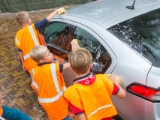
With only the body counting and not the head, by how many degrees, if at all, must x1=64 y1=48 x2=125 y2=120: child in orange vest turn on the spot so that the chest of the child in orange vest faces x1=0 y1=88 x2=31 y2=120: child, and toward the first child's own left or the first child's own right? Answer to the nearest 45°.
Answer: approximately 90° to the first child's own left

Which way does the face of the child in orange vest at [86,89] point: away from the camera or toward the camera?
away from the camera

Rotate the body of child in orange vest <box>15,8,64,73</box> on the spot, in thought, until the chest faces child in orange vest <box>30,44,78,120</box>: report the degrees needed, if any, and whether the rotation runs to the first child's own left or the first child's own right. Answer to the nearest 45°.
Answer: approximately 135° to the first child's own right

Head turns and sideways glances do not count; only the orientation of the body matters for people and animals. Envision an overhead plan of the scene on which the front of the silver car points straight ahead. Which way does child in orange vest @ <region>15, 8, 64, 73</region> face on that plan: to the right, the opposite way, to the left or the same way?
to the right

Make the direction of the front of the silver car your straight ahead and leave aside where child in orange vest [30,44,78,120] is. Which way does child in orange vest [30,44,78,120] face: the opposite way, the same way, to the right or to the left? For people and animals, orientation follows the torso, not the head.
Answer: to the right

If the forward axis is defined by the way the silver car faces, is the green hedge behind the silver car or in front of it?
in front

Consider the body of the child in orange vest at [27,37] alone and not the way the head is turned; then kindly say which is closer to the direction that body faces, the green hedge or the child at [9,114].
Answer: the green hedge

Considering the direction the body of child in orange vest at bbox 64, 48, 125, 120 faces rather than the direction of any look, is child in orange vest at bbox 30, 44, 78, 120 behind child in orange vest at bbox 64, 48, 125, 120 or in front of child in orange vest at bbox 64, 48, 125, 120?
in front

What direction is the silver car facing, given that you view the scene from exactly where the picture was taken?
facing away from the viewer and to the left of the viewer

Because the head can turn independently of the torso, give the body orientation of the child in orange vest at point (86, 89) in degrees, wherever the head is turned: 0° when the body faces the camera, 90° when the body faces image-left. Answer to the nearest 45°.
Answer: approximately 180°

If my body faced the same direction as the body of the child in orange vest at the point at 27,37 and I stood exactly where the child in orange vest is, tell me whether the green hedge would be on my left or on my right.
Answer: on my left
